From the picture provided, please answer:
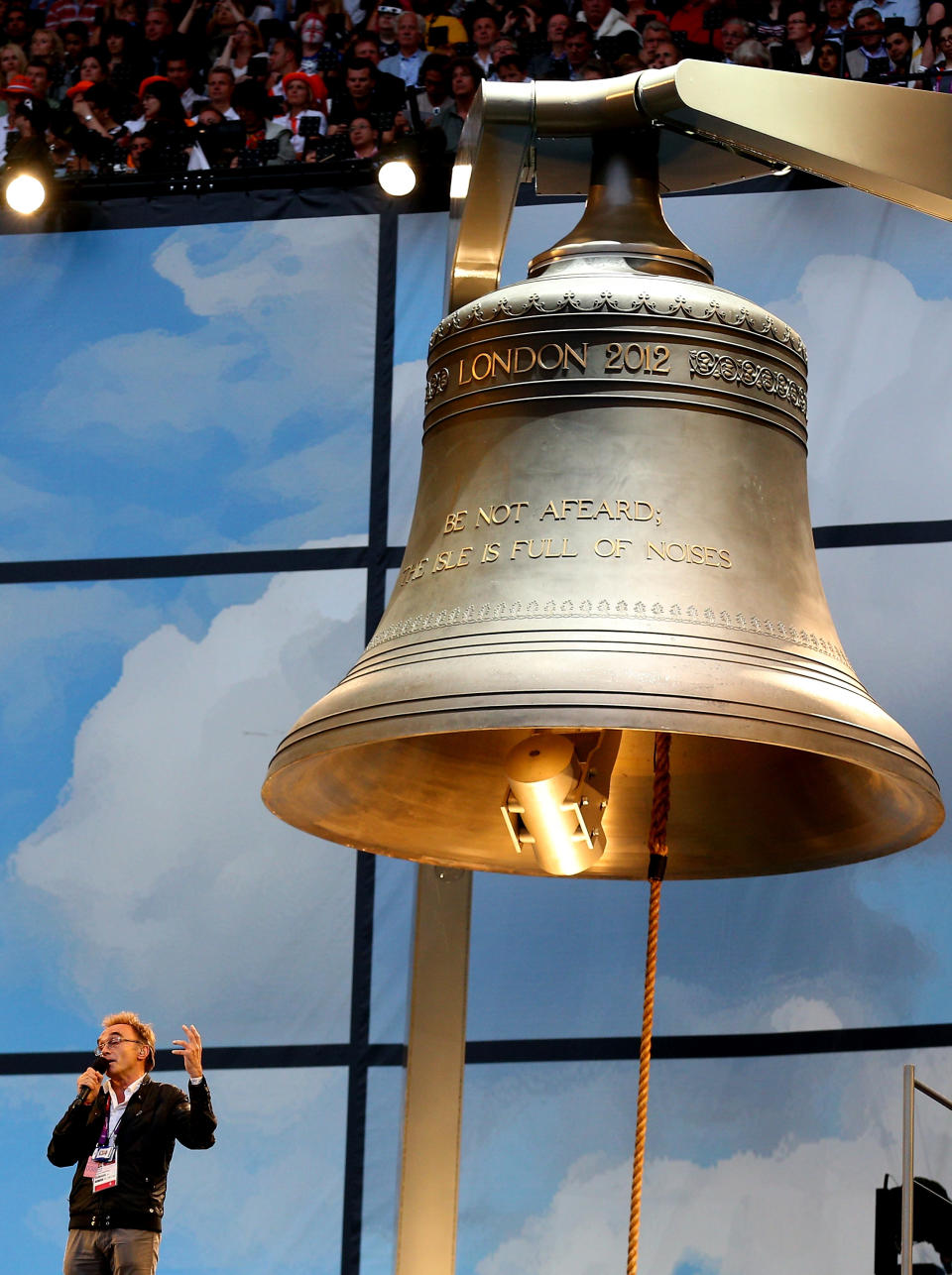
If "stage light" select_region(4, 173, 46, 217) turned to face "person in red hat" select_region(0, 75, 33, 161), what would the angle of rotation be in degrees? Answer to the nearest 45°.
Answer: approximately 180°

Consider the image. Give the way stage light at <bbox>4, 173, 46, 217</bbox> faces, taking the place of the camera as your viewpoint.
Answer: facing the viewer

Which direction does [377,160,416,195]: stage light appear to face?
toward the camera

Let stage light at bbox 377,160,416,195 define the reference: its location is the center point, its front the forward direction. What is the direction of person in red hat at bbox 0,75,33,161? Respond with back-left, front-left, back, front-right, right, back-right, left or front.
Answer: back-right

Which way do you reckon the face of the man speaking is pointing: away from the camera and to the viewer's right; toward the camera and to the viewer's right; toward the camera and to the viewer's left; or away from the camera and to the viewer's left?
toward the camera and to the viewer's left

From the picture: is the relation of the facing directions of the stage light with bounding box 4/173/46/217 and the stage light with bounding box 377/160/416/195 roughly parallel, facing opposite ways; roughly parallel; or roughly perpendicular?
roughly parallel

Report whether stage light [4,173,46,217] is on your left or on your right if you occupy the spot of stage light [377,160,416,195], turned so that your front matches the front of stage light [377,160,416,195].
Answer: on your right

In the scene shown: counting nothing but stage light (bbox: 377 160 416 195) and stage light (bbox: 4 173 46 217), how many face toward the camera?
2

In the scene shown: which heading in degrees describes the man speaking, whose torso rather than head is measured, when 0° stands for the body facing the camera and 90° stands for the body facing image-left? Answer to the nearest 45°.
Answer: approximately 45°

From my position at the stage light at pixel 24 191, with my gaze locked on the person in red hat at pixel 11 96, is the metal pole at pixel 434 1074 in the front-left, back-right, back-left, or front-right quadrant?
back-right

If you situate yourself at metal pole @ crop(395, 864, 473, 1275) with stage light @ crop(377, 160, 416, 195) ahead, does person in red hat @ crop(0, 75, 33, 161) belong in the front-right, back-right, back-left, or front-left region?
front-left
